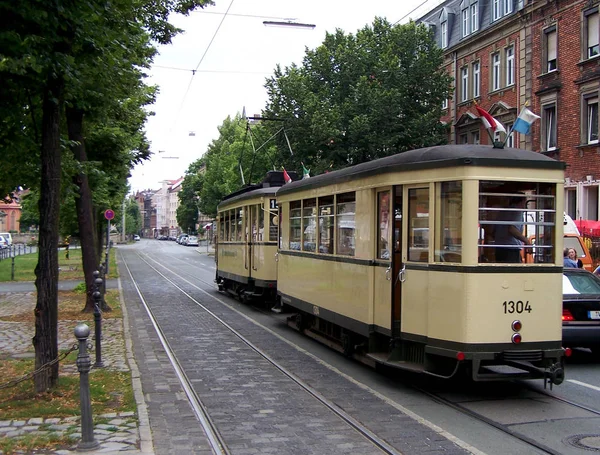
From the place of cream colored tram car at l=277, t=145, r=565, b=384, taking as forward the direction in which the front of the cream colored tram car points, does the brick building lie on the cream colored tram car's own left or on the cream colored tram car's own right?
on the cream colored tram car's own right

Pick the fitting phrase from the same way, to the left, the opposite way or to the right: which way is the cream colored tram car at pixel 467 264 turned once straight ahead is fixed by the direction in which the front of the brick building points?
to the right

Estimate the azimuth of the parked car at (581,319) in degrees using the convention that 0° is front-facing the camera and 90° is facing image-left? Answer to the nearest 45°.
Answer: approximately 135°

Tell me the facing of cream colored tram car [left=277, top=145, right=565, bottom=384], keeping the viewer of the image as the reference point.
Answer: facing away from the viewer and to the left of the viewer

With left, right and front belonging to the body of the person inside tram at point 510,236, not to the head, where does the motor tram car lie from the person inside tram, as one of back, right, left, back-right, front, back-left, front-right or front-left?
back-left

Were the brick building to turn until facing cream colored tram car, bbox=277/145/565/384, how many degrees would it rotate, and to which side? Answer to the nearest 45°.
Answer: approximately 45° to its left

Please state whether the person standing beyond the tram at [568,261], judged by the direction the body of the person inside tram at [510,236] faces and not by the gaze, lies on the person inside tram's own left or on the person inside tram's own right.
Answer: on the person inside tram's own left

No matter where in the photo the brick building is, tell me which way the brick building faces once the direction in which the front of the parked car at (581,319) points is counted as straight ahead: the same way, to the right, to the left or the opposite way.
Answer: to the left
